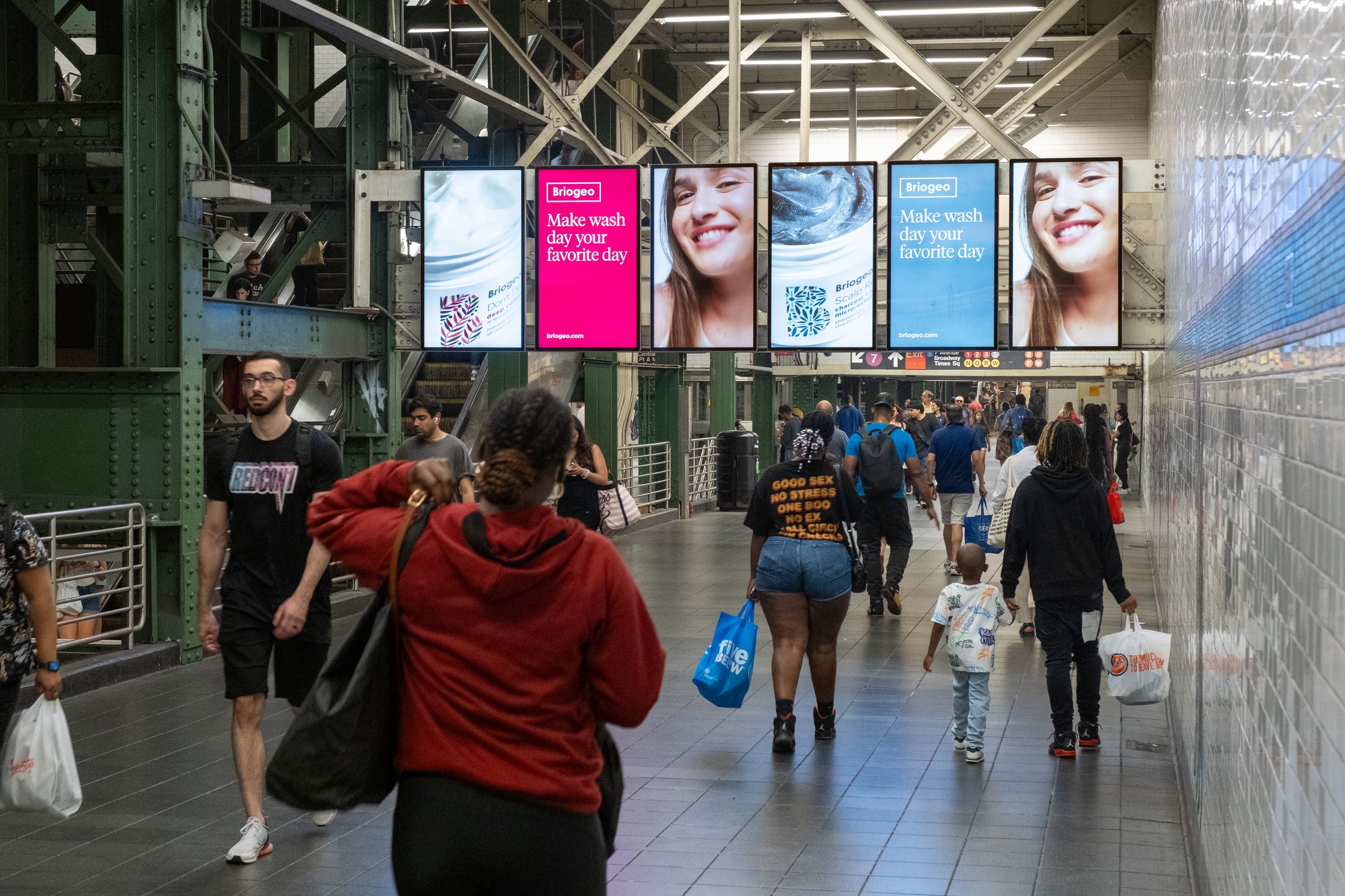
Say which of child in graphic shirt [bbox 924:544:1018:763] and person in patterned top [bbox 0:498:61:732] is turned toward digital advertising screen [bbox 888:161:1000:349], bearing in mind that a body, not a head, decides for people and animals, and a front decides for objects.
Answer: the child in graphic shirt

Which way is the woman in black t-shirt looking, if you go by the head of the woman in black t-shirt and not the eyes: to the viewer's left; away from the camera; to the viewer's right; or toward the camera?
away from the camera

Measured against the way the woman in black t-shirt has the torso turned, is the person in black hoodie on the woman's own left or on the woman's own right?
on the woman's own right

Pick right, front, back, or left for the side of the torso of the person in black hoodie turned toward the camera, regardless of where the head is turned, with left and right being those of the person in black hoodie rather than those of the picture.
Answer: back

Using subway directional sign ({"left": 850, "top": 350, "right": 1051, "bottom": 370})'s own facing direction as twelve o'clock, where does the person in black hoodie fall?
The person in black hoodie is roughly at 12 o'clock from the subway directional sign.

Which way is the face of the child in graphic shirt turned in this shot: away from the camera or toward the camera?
away from the camera

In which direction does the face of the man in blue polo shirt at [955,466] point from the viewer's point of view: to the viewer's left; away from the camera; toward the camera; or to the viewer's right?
away from the camera

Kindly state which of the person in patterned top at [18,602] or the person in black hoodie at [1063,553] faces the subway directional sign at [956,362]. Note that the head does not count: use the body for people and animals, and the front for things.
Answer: the person in black hoodie

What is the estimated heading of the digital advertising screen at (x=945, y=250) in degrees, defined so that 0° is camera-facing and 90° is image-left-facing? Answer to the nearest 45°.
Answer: approximately 0°

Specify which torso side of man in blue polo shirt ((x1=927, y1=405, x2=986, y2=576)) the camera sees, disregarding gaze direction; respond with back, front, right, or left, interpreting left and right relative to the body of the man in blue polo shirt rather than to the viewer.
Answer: back

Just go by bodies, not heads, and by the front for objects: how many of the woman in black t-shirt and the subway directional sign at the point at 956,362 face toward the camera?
1

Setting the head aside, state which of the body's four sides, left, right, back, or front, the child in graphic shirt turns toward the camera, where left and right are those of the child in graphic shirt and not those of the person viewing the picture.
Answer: back

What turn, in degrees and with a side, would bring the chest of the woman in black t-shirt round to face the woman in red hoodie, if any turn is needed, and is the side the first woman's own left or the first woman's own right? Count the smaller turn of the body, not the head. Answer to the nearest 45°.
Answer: approximately 180°
